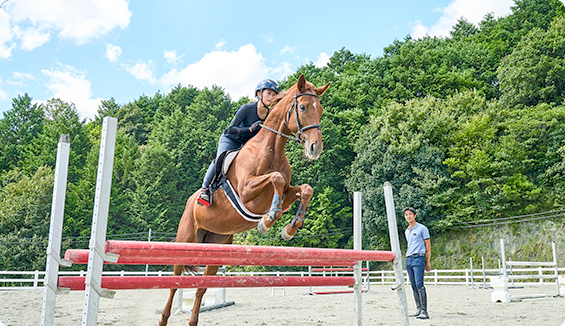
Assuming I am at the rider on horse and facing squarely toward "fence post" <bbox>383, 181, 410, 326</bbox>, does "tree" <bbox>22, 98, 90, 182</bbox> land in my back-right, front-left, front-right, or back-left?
back-left

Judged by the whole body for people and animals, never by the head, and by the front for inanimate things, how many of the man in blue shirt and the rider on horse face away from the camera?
0

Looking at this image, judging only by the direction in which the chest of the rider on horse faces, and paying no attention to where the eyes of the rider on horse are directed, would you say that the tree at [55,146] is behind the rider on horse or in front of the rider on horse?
behind

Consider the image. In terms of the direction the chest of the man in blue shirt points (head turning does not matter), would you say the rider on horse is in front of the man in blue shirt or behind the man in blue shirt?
in front

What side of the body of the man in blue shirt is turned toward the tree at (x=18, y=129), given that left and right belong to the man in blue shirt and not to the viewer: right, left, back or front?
right

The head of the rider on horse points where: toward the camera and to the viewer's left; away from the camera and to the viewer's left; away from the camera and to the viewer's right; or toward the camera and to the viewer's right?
toward the camera and to the viewer's right

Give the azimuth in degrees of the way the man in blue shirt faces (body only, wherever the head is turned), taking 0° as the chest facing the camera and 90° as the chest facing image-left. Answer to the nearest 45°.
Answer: approximately 45°

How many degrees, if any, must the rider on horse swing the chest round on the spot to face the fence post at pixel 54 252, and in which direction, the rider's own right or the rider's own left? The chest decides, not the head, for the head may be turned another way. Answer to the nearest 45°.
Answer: approximately 90° to the rider's own right

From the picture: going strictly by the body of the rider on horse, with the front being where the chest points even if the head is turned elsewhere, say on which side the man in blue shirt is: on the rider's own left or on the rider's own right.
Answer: on the rider's own left

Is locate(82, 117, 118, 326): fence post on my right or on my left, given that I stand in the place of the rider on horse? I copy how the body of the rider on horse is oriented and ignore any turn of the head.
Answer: on my right
